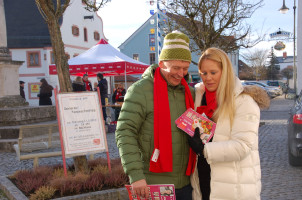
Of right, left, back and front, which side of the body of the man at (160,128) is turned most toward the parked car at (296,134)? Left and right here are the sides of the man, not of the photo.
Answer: left

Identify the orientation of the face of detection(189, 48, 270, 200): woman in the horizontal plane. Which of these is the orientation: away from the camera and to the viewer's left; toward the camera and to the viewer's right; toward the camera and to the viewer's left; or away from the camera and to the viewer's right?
toward the camera and to the viewer's left

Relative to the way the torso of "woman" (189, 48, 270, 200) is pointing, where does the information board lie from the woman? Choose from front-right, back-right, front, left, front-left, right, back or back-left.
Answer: right

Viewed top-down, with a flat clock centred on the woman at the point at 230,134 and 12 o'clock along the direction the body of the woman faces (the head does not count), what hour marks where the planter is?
The planter is roughly at 3 o'clock from the woman.

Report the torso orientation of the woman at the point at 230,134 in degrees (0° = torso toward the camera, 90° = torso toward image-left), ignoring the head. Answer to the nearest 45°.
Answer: approximately 45°

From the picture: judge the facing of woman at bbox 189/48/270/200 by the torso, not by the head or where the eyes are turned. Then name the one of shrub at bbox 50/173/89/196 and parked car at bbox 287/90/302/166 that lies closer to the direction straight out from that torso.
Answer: the shrub

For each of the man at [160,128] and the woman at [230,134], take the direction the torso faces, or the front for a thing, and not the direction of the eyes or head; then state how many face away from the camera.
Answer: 0

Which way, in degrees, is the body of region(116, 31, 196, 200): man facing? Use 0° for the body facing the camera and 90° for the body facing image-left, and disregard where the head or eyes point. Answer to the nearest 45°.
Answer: approximately 315°

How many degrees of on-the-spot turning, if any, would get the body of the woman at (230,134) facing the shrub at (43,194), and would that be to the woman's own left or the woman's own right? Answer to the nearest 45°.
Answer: approximately 90° to the woman's own right

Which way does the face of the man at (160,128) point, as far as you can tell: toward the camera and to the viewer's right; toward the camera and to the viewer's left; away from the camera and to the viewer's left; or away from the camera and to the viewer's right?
toward the camera and to the viewer's right
